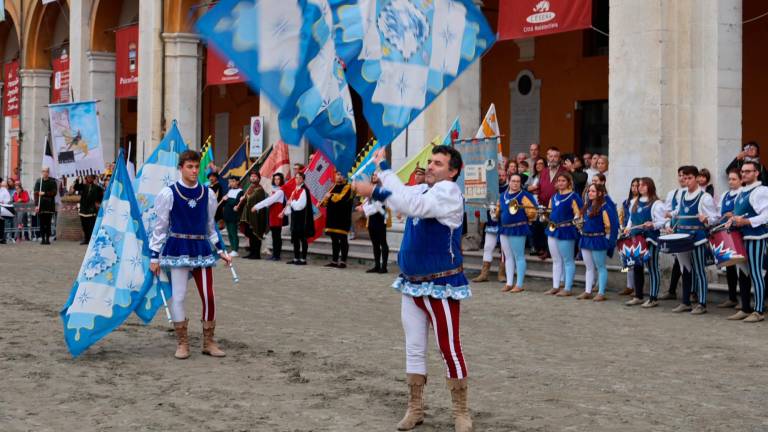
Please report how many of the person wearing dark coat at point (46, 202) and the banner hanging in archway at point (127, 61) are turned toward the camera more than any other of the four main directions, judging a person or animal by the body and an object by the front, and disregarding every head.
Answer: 2

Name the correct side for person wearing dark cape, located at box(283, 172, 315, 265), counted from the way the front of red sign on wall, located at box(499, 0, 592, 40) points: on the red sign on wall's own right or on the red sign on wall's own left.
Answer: on the red sign on wall's own right

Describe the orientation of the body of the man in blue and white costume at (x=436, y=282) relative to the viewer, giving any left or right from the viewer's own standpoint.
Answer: facing the viewer and to the left of the viewer

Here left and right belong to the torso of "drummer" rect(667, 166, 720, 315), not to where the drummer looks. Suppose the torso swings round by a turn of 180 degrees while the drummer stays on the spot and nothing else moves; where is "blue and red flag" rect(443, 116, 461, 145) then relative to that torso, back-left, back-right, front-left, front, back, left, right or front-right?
left

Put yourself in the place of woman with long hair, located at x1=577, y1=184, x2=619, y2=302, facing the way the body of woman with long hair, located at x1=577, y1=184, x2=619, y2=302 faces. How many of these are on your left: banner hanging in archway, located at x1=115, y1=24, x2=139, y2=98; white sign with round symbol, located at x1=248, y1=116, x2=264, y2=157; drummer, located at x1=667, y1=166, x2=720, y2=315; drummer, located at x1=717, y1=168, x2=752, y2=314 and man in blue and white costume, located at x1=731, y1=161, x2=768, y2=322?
3

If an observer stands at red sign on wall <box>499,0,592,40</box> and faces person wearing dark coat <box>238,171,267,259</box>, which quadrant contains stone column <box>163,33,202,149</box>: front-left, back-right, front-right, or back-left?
front-right

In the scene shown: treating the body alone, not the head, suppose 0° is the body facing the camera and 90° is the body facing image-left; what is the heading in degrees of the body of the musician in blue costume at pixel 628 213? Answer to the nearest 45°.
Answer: approximately 45°

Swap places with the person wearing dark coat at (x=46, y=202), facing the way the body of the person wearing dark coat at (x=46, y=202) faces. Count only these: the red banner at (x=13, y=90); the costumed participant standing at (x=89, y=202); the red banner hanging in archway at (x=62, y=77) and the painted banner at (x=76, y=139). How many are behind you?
2

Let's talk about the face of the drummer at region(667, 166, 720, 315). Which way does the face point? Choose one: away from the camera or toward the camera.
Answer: toward the camera

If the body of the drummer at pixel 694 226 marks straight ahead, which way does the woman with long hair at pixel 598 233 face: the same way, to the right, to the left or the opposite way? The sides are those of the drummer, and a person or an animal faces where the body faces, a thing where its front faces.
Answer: the same way

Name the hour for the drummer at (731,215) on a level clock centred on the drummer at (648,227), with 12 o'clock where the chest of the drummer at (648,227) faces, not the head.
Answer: the drummer at (731,215) is roughly at 9 o'clock from the drummer at (648,227).

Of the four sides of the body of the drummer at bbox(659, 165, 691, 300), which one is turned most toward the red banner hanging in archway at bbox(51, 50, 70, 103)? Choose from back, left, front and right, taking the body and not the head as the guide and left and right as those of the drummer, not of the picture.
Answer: right

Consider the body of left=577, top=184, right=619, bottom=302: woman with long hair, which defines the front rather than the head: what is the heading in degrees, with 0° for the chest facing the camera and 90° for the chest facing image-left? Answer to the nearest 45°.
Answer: approximately 45°

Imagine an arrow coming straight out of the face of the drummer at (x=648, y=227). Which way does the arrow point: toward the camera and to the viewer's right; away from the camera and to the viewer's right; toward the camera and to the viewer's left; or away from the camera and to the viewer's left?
toward the camera and to the viewer's left

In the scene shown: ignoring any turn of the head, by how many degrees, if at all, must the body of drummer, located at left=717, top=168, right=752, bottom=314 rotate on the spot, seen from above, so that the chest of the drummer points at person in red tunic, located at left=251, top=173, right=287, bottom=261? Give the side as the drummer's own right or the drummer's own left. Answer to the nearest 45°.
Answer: approximately 90° to the drummer's own right

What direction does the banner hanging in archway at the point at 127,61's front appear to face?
toward the camera

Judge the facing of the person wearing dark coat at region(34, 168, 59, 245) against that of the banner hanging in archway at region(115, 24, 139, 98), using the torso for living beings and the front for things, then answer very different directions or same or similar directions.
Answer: same or similar directions

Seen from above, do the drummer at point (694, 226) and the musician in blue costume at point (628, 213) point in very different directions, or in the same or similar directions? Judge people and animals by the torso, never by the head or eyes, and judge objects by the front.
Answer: same or similar directions
